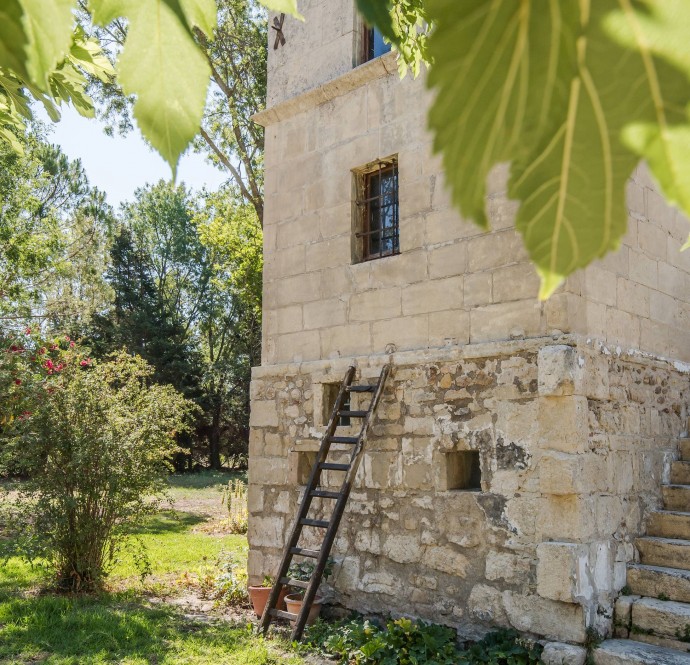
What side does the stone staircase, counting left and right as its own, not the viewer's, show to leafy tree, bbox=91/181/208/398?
right

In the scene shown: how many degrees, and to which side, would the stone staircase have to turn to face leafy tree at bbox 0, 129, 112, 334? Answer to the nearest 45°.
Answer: approximately 90° to its right

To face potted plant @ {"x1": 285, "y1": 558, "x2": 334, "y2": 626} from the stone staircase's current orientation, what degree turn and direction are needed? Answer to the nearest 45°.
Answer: approximately 45° to its right

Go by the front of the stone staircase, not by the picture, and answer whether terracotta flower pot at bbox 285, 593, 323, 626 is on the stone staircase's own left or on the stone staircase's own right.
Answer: on the stone staircase's own right

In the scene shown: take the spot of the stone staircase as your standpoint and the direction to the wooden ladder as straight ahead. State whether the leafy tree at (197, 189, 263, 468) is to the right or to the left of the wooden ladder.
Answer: right

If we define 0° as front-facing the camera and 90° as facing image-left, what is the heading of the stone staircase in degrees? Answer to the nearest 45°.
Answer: approximately 45°

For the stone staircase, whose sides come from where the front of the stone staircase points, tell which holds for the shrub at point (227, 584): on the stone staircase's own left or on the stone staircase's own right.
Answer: on the stone staircase's own right

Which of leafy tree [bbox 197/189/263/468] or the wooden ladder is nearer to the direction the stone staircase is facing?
the wooden ladder

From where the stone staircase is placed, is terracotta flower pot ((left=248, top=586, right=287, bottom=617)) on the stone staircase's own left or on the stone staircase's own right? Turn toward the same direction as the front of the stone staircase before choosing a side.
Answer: on the stone staircase's own right
